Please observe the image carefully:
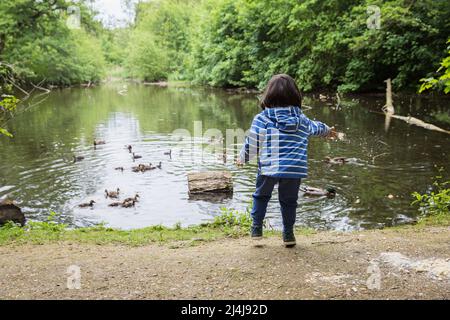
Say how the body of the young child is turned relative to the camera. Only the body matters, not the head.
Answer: away from the camera

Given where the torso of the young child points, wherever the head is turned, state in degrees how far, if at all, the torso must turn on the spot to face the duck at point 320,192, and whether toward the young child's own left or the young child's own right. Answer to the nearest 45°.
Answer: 0° — they already face it

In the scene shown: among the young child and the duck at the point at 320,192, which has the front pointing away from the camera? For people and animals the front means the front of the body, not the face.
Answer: the young child

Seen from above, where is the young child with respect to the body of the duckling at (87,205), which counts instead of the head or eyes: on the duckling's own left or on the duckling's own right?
on the duckling's own right

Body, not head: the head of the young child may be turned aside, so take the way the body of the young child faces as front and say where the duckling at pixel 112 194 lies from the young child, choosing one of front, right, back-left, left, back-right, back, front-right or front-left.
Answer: front-left

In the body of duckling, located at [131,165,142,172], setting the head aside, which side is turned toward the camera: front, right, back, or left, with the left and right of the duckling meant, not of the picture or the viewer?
right

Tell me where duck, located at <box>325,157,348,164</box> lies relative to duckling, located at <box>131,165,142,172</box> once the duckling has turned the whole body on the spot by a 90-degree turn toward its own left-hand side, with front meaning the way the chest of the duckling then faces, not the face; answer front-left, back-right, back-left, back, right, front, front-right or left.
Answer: right

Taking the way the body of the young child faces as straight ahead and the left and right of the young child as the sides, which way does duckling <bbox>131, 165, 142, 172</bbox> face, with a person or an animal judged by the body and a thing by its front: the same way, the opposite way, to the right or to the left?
to the right

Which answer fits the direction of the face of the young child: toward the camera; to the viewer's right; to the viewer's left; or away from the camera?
away from the camera

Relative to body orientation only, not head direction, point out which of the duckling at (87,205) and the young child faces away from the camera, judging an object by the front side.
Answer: the young child

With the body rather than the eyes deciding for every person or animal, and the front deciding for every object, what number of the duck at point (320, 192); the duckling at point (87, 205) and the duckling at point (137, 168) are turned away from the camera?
0
